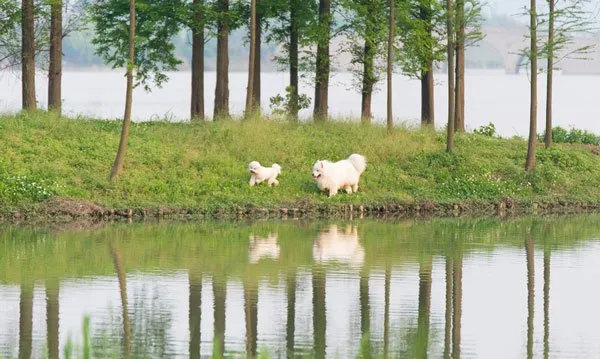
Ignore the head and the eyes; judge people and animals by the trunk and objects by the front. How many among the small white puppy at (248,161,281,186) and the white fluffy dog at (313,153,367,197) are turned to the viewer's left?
2

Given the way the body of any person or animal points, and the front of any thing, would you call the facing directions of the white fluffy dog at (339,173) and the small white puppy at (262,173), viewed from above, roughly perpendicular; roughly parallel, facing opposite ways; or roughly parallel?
roughly parallel

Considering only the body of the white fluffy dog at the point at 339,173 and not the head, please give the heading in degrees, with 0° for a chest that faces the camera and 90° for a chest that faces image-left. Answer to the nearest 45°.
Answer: approximately 90°

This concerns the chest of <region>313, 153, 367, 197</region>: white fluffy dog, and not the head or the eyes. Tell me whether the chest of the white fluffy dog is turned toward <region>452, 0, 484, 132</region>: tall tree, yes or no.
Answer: no

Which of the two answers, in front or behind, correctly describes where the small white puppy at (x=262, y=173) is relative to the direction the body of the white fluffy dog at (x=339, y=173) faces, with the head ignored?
in front

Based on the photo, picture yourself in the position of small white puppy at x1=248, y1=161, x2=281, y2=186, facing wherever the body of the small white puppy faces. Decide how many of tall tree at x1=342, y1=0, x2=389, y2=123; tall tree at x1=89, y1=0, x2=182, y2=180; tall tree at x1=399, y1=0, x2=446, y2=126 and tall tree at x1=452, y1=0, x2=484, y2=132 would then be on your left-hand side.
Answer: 0

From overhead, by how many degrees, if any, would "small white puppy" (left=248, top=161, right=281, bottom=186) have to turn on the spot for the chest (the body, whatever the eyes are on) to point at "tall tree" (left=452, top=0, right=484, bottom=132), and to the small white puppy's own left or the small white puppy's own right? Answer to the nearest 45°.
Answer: approximately 135° to the small white puppy's own right

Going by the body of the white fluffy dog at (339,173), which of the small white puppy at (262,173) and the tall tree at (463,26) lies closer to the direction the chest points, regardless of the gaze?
the small white puppy

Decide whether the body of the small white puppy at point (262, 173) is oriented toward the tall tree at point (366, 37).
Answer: no

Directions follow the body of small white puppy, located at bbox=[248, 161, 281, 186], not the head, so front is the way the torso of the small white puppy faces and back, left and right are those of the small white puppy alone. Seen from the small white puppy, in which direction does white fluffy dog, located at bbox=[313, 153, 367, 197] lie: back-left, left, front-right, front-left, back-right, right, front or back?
back

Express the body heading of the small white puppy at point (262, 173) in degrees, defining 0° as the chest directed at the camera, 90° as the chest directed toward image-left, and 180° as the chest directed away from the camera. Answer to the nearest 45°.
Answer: approximately 90°
